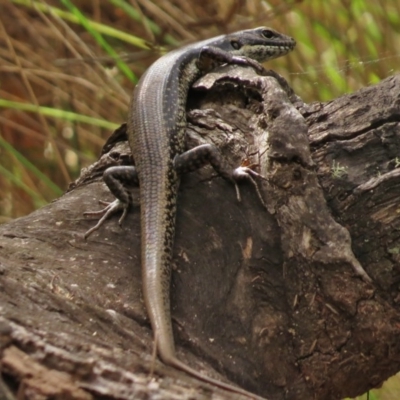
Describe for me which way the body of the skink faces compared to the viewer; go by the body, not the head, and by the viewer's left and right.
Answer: facing away from the viewer and to the right of the viewer
